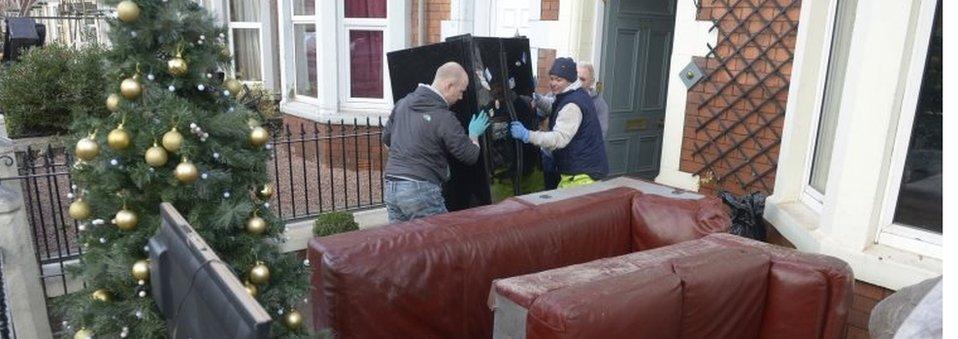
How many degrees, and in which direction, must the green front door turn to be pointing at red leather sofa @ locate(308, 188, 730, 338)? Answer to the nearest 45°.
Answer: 0° — it already faces it

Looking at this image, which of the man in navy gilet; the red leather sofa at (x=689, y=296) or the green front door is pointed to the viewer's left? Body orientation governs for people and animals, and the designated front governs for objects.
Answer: the man in navy gilet

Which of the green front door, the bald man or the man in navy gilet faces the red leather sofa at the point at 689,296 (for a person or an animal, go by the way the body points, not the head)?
the green front door

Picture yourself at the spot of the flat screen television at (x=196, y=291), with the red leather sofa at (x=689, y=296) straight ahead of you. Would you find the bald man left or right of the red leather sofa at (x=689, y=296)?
left

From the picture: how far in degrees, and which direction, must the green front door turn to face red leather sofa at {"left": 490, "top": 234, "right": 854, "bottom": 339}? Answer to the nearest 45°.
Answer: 0° — it already faces it

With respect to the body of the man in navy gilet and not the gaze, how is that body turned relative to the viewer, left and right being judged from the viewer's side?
facing to the left of the viewer

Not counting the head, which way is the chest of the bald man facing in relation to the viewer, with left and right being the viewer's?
facing away from the viewer and to the right of the viewer

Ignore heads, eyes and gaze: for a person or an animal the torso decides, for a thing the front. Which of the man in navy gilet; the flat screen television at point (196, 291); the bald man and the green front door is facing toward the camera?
the green front door
